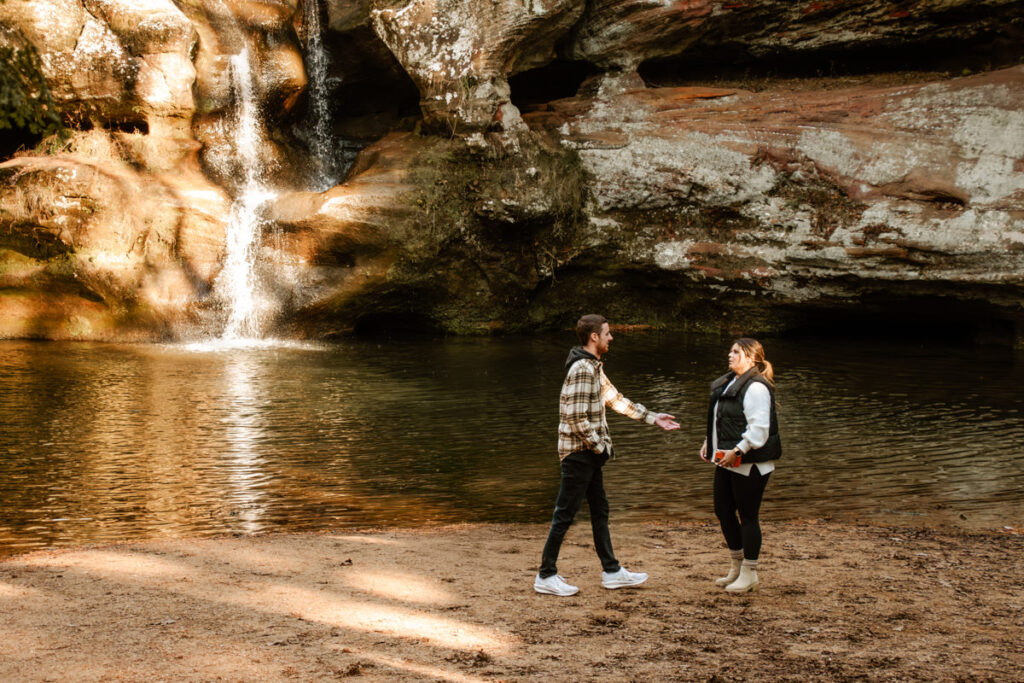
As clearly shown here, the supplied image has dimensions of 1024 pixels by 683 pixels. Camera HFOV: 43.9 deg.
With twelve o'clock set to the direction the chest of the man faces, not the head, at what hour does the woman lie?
The woman is roughly at 12 o'clock from the man.

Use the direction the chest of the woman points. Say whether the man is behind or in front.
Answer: in front

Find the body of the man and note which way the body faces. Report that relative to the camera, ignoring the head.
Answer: to the viewer's right

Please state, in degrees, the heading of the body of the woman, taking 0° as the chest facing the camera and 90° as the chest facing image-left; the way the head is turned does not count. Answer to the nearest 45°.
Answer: approximately 45°

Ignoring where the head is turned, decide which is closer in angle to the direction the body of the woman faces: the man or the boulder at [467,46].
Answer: the man

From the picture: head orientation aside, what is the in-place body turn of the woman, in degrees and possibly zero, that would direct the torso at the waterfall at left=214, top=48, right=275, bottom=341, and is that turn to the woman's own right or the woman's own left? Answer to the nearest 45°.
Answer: approximately 90° to the woman's own right

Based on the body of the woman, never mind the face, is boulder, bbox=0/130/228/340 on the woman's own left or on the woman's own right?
on the woman's own right

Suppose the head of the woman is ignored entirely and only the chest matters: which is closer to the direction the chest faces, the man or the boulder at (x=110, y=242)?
the man

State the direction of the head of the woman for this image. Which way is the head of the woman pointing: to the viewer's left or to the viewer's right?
to the viewer's left

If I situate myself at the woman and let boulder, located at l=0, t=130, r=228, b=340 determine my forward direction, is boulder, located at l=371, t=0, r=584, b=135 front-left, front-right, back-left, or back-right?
front-right

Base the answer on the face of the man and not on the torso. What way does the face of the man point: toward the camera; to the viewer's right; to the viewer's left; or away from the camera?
to the viewer's right

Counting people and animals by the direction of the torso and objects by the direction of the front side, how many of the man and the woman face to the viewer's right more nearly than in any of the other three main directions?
1
